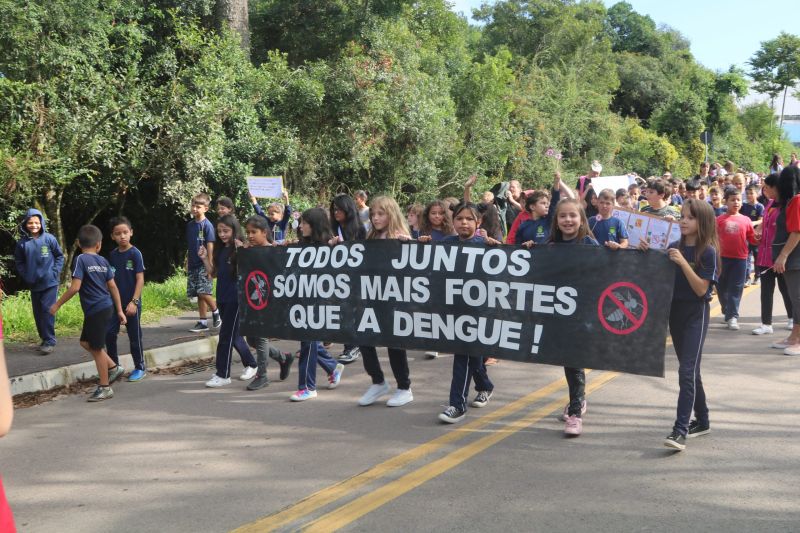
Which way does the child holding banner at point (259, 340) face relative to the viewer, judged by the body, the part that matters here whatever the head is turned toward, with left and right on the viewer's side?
facing the viewer and to the left of the viewer

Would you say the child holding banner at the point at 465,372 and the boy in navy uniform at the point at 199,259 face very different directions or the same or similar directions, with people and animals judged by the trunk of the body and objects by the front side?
same or similar directions

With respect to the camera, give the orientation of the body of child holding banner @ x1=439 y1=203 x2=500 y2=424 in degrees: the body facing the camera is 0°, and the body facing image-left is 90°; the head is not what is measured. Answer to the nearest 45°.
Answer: approximately 45°

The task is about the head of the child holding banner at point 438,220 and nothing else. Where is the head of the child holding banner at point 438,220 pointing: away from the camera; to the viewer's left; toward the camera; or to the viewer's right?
toward the camera

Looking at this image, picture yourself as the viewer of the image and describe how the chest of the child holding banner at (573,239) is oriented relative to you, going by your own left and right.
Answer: facing the viewer

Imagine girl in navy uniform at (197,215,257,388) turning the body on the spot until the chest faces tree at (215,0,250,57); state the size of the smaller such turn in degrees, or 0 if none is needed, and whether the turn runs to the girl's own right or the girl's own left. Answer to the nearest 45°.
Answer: approximately 135° to the girl's own right

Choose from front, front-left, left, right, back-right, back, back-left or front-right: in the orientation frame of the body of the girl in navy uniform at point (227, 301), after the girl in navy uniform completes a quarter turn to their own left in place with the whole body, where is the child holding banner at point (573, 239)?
front

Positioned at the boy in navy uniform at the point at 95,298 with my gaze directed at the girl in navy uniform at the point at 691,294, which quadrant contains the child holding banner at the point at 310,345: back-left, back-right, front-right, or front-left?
front-left

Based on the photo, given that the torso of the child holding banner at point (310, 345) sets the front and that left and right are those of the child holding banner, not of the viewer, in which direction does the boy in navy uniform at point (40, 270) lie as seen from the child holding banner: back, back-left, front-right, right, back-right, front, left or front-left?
front-right

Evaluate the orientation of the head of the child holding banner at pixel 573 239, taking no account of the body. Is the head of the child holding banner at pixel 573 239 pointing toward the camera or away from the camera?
toward the camera
